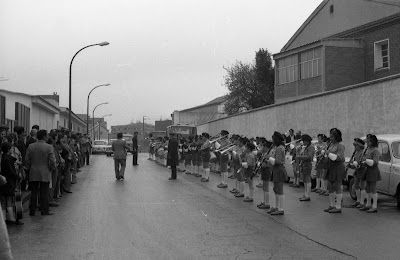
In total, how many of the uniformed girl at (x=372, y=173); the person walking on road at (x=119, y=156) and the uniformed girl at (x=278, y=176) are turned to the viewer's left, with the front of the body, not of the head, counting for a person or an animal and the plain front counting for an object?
2

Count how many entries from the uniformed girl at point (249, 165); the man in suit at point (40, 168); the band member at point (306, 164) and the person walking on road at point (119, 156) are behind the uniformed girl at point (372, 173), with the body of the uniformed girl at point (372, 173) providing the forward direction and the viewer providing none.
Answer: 0

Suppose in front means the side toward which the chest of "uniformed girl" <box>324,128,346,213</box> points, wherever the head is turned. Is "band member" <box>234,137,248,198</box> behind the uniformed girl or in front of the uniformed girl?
in front

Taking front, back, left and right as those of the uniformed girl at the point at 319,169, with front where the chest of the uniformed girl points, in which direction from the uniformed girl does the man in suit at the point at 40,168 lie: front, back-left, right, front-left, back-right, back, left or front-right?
front-left

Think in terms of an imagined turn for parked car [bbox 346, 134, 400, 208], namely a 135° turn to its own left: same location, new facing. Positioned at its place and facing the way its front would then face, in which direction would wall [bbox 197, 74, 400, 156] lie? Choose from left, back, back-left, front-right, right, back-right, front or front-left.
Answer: back

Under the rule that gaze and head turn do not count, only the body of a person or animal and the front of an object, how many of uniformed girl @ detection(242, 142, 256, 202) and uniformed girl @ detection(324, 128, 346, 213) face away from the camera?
0

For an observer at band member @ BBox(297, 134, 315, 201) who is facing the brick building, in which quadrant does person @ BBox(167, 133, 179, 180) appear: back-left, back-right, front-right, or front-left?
front-left

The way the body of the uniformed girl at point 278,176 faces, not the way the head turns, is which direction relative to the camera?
to the viewer's left

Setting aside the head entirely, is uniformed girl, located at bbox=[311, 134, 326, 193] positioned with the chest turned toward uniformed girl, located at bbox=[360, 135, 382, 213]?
no

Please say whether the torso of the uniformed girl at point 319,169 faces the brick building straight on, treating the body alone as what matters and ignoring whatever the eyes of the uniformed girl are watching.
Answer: no

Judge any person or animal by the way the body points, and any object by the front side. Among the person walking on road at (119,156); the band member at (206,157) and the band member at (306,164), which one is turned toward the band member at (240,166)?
the band member at (306,164)

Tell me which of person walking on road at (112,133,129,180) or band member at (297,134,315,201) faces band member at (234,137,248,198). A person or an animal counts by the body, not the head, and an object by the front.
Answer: band member at (297,134,315,201)

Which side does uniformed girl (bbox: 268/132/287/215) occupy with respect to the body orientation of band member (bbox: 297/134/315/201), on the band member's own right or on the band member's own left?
on the band member's own left

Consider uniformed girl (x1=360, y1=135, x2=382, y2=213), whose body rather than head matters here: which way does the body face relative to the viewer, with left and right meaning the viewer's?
facing to the left of the viewer

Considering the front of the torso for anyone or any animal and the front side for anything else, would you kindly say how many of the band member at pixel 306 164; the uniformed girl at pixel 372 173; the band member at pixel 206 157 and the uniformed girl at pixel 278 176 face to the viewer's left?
4

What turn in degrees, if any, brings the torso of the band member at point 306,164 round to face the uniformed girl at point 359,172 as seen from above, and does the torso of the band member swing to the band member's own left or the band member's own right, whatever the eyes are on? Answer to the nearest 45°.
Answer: approximately 135° to the band member's own left

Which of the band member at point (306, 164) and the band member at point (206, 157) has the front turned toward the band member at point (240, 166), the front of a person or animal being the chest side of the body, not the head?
the band member at point (306, 164)

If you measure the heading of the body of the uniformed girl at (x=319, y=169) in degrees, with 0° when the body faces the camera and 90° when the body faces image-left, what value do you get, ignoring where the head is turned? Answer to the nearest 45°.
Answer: approximately 90°

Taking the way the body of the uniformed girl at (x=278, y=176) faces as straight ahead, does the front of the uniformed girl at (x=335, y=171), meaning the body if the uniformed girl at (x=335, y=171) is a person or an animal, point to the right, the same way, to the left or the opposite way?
the same way

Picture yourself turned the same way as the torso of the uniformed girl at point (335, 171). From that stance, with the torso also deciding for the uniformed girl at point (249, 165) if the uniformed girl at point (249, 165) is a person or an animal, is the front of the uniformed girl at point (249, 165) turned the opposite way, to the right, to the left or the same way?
the same way
